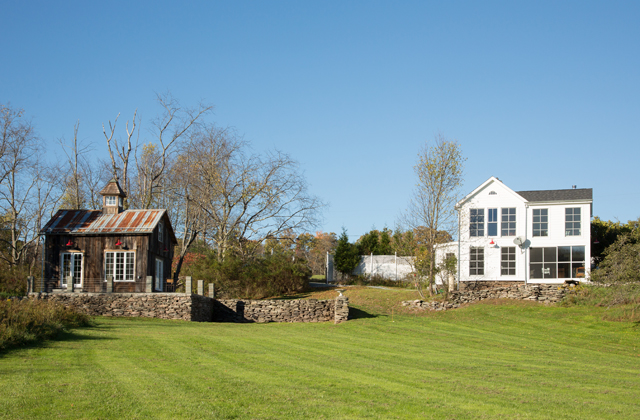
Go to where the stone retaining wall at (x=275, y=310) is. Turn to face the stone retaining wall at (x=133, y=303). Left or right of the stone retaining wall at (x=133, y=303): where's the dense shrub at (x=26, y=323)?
left

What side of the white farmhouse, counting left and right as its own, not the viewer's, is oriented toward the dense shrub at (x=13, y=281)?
right

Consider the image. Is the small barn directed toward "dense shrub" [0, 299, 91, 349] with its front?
yes

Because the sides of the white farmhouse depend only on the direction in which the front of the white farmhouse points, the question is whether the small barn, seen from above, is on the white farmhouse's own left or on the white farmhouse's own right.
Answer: on the white farmhouse's own right

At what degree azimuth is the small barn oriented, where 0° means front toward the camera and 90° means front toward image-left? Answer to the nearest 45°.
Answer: approximately 0°

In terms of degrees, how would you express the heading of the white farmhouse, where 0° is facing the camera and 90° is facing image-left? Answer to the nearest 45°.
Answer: approximately 0°

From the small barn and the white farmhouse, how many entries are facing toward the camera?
2

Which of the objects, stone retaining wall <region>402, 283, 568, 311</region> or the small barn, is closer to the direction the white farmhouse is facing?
the stone retaining wall
